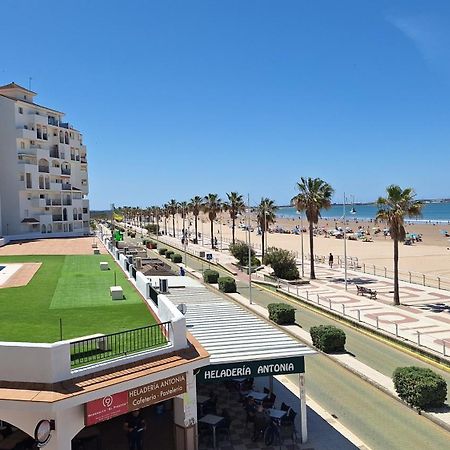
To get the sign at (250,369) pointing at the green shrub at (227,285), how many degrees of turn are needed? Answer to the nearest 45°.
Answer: approximately 180°

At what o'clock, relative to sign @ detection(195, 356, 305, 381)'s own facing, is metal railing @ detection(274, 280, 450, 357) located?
The metal railing is roughly at 7 o'clock from the sign.

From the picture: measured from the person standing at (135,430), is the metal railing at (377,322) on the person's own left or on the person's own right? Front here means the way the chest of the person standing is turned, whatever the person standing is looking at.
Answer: on the person's own left

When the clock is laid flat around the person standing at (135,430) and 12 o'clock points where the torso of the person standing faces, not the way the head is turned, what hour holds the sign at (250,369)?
The sign is roughly at 9 o'clock from the person standing.

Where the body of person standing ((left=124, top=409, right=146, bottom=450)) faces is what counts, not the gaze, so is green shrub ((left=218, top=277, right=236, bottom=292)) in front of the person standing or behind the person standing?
behind

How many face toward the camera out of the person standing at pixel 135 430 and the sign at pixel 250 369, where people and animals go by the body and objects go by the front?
2

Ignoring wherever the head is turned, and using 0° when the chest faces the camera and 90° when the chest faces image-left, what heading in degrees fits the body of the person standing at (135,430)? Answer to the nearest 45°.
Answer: approximately 0°
